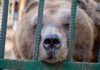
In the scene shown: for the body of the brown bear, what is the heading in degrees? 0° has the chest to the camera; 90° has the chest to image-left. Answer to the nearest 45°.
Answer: approximately 0°
